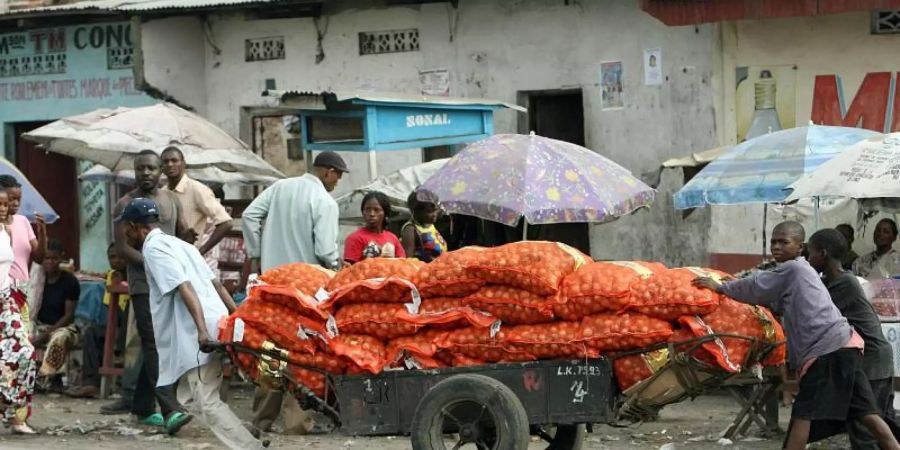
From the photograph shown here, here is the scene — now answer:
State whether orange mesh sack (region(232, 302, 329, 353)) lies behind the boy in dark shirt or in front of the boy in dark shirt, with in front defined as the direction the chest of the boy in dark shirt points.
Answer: in front

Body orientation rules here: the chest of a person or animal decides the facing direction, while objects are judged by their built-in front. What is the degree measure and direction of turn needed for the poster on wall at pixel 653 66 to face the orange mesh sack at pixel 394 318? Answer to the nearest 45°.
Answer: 0° — it already faces it

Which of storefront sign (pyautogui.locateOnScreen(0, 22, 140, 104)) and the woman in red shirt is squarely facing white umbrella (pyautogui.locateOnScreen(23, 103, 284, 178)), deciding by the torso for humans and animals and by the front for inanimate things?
the storefront sign

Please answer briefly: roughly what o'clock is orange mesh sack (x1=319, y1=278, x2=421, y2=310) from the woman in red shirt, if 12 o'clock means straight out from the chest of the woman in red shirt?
The orange mesh sack is roughly at 12 o'clock from the woman in red shirt.

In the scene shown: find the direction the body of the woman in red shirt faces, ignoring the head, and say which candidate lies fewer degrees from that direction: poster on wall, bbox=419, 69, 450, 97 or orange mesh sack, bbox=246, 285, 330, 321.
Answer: the orange mesh sack

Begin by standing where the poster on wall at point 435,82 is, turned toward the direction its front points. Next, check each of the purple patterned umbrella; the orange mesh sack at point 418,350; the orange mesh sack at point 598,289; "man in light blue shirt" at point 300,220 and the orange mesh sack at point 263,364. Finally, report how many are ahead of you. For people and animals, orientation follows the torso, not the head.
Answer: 5

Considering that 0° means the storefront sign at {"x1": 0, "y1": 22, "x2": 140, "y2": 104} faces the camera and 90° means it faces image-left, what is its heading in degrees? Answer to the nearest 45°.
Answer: approximately 0°

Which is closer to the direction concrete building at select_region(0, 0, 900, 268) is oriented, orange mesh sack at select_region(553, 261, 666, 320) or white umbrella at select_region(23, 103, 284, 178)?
the orange mesh sack

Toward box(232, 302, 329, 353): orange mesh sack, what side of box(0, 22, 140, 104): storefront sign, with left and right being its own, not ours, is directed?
front

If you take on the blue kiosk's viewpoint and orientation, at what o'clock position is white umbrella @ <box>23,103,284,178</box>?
The white umbrella is roughly at 2 o'clock from the blue kiosk.

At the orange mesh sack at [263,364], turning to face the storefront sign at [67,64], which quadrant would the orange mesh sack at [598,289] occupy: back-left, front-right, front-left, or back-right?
back-right

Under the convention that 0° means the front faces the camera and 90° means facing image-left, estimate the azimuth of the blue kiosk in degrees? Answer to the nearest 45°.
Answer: approximately 45°
